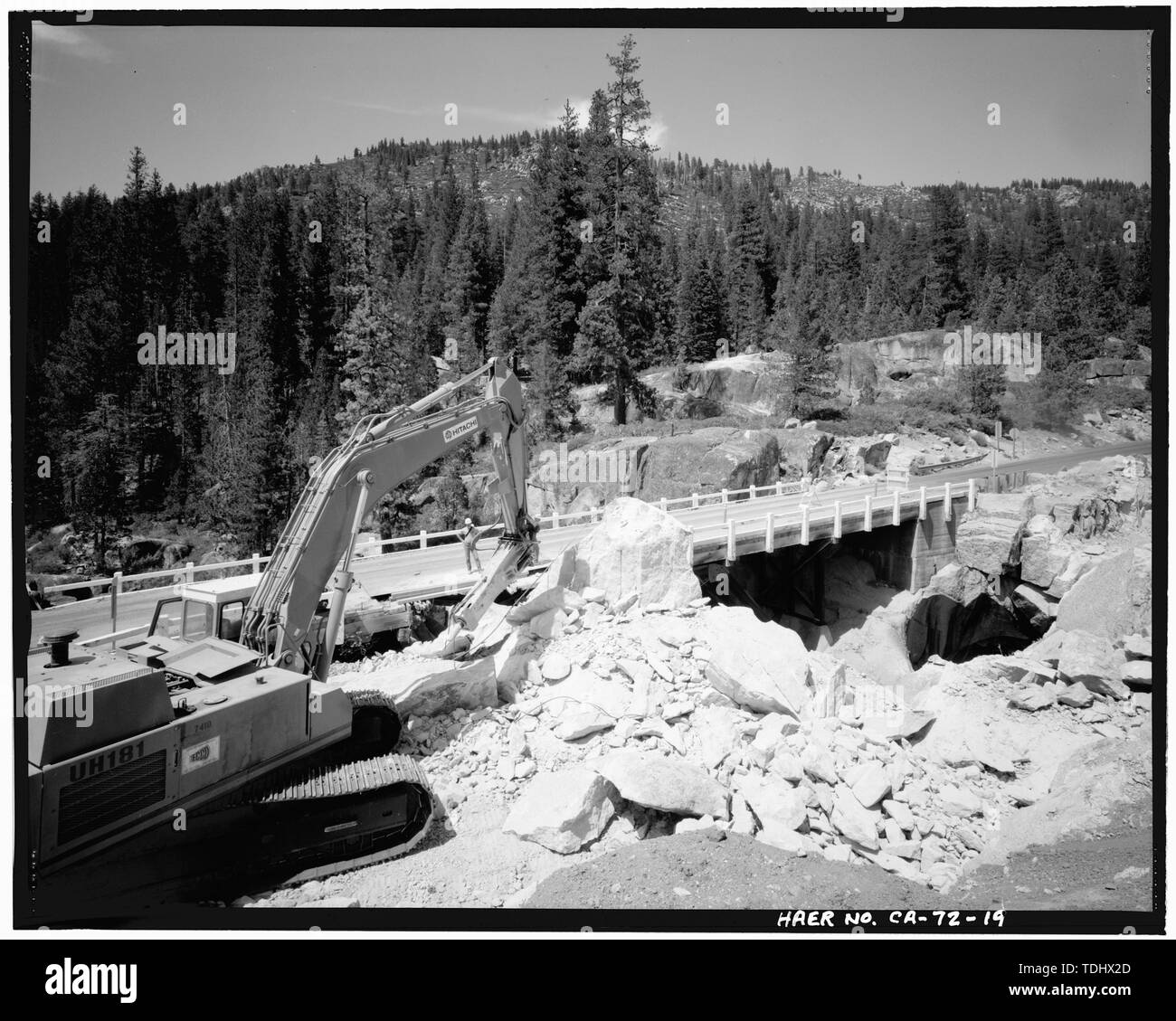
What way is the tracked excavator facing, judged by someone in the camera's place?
facing away from the viewer and to the right of the viewer

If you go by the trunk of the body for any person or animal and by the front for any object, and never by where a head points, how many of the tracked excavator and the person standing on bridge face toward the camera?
1

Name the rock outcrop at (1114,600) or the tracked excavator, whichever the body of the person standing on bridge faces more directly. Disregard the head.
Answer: the tracked excavator

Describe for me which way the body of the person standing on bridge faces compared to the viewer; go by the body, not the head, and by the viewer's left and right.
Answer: facing the viewer

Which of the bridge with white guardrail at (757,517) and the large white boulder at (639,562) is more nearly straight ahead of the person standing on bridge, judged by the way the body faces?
the large white boulder

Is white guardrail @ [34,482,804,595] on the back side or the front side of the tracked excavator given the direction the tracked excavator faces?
on the front side

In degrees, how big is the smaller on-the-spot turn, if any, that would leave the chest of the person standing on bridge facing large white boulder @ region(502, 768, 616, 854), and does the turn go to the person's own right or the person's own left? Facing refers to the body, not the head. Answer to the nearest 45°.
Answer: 0° — they already face it

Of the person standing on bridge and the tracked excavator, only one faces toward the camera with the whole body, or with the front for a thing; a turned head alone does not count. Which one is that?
the person standing on bridge
